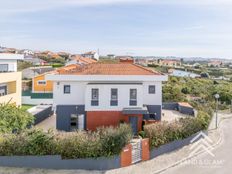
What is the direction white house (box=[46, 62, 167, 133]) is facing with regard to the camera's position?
facing the viewer

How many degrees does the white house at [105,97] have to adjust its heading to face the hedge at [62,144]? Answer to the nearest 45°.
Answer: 0° — it already faces it

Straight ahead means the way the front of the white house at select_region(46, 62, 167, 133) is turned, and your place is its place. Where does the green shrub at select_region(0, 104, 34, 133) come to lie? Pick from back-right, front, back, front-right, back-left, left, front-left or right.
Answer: front-right

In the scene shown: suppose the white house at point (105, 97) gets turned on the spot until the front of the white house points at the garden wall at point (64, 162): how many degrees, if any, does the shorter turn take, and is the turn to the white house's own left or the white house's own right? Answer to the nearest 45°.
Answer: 0° — it already faces it

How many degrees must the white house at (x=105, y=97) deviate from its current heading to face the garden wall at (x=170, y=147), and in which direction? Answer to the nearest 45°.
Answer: approximately 45° to its left

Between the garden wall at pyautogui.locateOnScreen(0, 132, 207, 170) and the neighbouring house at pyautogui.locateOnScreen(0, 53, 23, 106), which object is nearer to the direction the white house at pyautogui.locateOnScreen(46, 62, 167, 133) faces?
the garden wall

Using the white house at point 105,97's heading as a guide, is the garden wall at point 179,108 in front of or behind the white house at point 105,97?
behind
